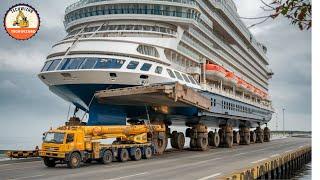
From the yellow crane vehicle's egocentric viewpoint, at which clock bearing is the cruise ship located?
The cruise ship is roughly at 5 o'clock from the yellow crane vehicle.

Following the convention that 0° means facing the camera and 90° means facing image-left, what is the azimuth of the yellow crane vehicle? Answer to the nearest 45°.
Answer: approximately 45°

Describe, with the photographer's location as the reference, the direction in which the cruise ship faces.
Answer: facing the viewer and to the left of the viewer

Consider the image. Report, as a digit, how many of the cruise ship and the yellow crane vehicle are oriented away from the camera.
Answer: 0

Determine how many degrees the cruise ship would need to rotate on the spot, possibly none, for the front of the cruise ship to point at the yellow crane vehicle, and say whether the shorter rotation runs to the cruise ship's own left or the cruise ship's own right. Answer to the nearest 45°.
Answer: approximately 45° to the cruise ship's own left

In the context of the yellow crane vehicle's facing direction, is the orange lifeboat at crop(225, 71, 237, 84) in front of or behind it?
behind

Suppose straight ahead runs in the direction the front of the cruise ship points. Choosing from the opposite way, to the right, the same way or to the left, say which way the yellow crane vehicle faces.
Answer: the same way

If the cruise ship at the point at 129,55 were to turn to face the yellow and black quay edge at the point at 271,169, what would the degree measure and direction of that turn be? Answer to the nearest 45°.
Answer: approximately 90° to its left

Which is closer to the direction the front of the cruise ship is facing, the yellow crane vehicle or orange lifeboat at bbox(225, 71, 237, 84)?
the yellow crane vehicle
